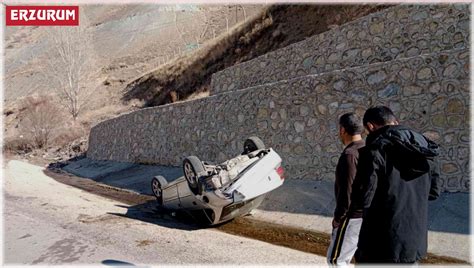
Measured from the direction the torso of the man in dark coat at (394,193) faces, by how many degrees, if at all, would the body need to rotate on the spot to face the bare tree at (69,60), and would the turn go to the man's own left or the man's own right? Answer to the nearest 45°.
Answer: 0° — they already face it

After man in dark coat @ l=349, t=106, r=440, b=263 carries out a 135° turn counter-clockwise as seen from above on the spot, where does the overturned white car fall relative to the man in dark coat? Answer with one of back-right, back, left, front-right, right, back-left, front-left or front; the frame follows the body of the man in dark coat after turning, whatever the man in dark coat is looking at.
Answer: back-right

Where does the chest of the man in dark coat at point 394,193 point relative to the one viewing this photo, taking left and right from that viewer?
facing away from the viewer and to the left of the viewer

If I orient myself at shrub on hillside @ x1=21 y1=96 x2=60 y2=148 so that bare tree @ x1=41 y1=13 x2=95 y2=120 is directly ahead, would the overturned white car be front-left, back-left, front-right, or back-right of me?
back-right
